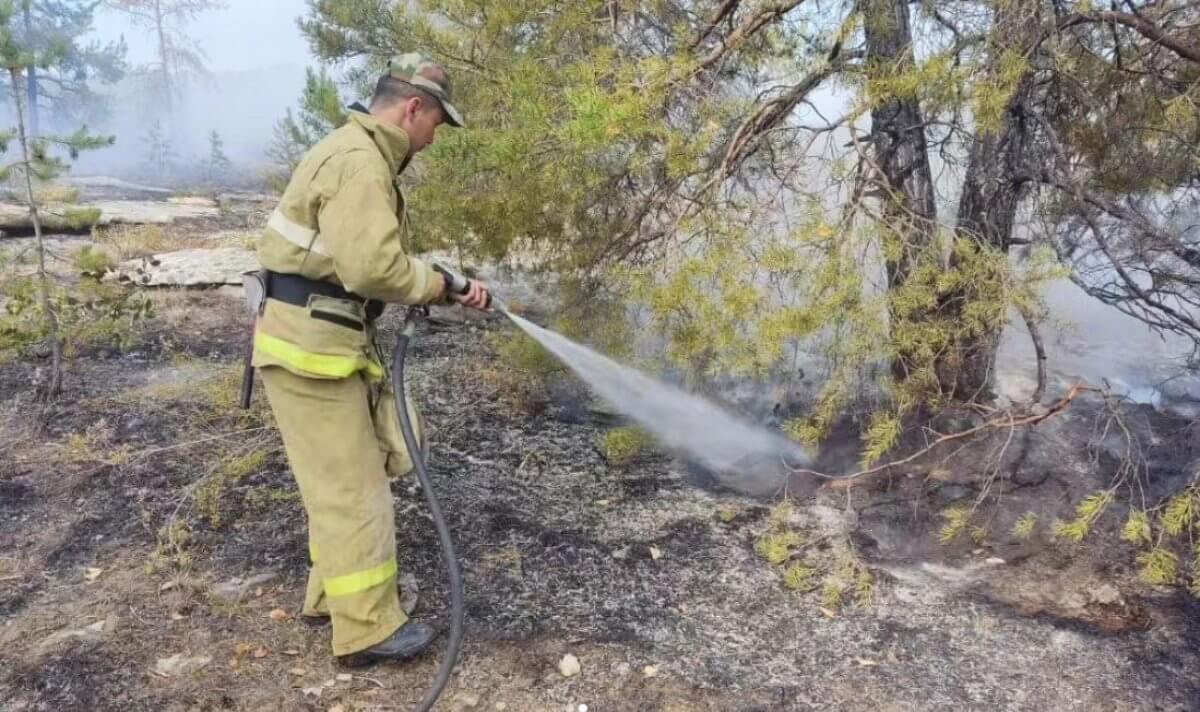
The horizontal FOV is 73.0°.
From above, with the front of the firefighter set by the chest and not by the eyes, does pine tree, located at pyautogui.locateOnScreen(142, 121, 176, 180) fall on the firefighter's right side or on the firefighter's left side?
on the firefighter's left side

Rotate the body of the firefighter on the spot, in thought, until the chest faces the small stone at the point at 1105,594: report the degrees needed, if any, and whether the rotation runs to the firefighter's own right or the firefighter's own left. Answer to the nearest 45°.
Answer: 0° — they already face it

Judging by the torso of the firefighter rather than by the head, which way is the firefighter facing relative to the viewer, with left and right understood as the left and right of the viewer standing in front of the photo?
facing to the right of the viewer

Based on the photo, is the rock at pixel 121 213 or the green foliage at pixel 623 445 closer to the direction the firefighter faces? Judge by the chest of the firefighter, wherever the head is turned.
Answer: the green foliage

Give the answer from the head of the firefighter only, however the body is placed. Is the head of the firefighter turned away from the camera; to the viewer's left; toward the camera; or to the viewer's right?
to the viewer's right

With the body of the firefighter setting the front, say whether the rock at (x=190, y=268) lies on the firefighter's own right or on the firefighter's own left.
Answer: on the firefighter's own left
